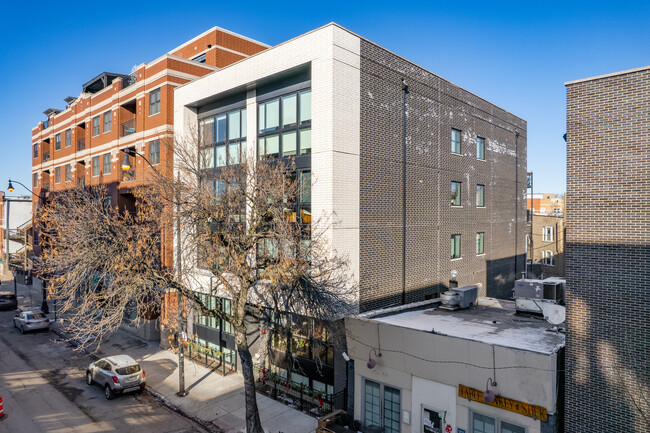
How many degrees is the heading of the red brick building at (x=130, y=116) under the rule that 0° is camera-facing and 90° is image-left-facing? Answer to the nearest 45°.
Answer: approximately 45°

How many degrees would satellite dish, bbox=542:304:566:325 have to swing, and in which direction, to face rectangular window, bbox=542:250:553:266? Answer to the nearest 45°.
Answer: approximately 135° to its right

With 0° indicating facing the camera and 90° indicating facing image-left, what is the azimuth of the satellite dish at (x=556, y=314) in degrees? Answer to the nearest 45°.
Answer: approximately 45°

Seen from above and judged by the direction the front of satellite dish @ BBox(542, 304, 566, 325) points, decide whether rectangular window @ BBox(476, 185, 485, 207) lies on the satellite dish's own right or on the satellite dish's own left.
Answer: on the satellite dish's own right

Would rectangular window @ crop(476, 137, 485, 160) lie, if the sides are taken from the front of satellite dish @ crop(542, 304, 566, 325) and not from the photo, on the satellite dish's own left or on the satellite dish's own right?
on the satellite dish's own right

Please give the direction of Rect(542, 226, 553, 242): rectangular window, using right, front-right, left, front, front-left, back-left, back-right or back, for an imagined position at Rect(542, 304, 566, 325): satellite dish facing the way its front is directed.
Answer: back-right

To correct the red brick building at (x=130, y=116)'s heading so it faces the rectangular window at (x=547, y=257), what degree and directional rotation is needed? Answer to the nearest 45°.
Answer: approximately 135° to its left

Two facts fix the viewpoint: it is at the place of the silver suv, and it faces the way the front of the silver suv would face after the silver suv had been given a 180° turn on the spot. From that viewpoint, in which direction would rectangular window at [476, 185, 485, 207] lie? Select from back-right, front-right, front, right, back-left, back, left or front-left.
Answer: front-left

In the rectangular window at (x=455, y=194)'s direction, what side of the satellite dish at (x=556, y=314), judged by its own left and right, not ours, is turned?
right
